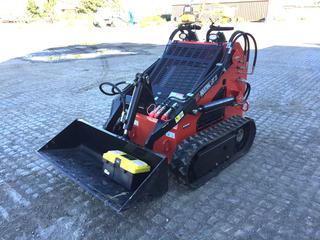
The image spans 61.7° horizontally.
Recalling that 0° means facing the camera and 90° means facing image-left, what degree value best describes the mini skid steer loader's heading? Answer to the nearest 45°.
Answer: approximately 45°

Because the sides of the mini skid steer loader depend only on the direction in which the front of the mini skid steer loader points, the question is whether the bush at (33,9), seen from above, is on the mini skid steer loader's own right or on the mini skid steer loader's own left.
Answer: on the mini skid steer loader's own right

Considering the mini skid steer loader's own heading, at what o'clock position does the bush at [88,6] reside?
The bush is roughly at 4 o'clock from the mini skid steer loader.

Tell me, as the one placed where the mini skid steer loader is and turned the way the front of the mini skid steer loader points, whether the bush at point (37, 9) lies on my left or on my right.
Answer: on my right
